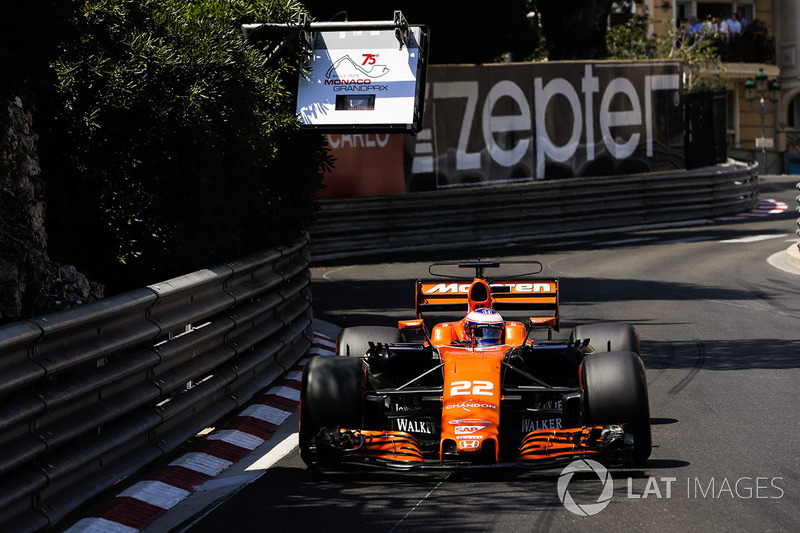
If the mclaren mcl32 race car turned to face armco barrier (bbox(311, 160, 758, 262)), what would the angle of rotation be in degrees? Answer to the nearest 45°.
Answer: approximately 180°

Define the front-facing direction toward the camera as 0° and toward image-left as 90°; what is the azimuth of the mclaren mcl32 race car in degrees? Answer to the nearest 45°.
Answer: approximately 0°

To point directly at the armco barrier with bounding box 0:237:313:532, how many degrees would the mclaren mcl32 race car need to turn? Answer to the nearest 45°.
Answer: approximately 90° to its right

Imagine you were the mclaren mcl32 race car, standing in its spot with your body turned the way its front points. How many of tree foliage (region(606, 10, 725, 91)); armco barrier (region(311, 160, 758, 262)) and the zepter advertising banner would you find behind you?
3

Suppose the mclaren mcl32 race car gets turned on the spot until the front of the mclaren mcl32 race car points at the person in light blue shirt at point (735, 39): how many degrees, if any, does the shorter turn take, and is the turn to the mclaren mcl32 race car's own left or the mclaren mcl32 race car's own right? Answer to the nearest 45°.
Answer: approximately 180°

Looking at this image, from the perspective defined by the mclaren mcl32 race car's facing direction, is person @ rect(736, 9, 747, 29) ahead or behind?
behind

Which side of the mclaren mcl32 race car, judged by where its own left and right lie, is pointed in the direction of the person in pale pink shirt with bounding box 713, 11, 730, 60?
back

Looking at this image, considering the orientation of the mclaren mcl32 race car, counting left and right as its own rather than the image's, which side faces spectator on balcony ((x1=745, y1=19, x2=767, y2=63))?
back

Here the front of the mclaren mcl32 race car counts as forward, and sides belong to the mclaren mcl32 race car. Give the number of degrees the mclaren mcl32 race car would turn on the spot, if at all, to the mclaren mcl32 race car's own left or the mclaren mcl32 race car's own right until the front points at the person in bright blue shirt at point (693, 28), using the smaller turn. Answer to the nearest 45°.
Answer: approximately 180°
